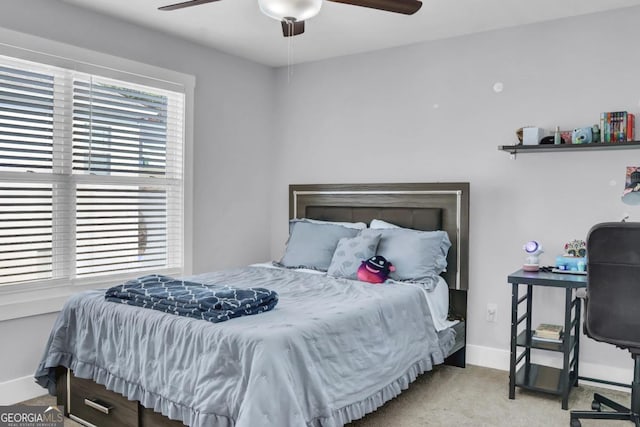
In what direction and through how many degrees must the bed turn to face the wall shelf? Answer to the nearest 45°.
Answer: approximately 135° to its left

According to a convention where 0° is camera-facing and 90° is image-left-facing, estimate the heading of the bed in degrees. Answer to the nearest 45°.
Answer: approximately 45°

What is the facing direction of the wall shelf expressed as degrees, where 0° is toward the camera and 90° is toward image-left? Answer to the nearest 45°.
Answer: approximately 45°

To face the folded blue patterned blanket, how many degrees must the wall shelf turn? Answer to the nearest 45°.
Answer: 0° — it already faces it
